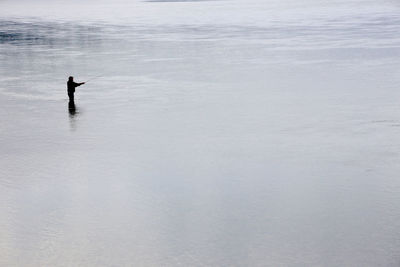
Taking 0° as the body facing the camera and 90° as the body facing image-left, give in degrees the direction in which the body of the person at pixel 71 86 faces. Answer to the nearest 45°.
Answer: approximately 270°
